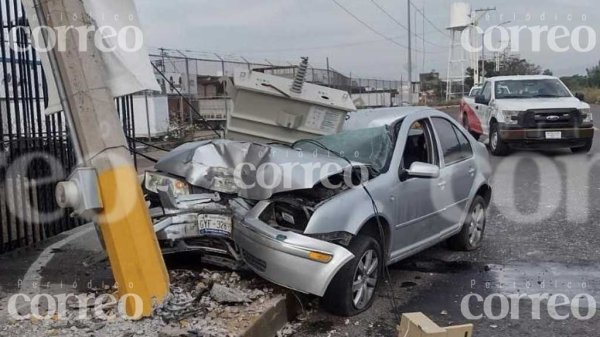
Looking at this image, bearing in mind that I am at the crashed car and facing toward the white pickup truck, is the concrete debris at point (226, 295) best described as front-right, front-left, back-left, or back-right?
back-left

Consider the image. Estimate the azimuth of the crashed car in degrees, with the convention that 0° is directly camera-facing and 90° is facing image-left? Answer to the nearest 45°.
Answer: approximately 45°

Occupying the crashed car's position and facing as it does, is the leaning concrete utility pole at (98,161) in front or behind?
in front

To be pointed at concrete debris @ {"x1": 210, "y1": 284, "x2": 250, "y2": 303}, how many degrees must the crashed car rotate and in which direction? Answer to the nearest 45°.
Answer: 0° — it already faces it

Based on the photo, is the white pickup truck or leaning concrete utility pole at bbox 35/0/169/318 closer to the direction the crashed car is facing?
the leaning concrete utility pole

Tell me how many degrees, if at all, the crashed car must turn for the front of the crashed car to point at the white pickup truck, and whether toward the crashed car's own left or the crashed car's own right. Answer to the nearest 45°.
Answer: approximately 180°
